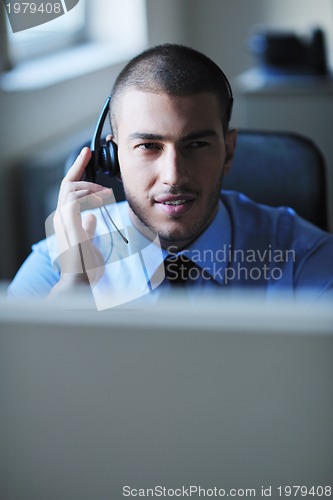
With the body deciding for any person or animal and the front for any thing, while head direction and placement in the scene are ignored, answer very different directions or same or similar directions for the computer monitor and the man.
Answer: very different directions

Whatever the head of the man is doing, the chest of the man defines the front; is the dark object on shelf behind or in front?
behind

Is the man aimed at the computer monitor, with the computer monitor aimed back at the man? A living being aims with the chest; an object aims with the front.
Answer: yes

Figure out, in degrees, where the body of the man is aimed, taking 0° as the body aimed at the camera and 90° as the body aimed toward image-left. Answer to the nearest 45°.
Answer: approximately 0°

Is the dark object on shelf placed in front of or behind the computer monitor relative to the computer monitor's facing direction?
in front

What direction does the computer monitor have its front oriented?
away from the camera

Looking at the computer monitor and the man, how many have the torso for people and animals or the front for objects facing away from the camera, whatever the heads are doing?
1
